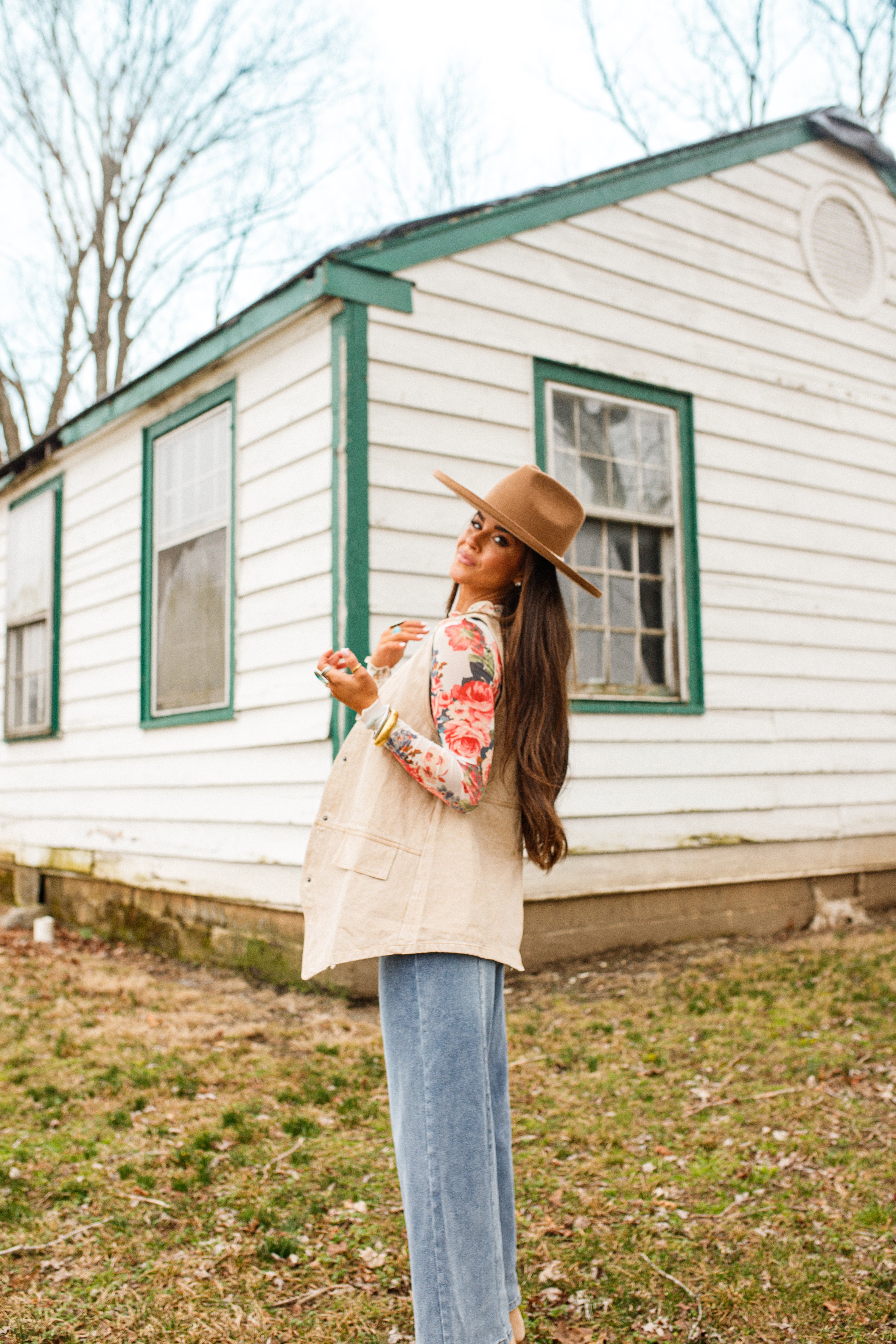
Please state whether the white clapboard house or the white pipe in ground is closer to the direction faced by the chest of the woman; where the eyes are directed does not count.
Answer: the white pipe in ground

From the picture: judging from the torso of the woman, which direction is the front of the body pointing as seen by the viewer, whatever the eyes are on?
to the viewer's left

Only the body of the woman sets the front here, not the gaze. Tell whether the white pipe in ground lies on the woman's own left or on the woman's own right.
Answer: on the woman's own right

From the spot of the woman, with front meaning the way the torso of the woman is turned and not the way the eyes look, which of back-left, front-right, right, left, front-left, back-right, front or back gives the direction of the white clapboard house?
right

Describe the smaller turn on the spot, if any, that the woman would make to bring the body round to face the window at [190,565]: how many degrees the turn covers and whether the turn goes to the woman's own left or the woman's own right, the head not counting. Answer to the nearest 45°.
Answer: approximately 90° to the woman's own right
